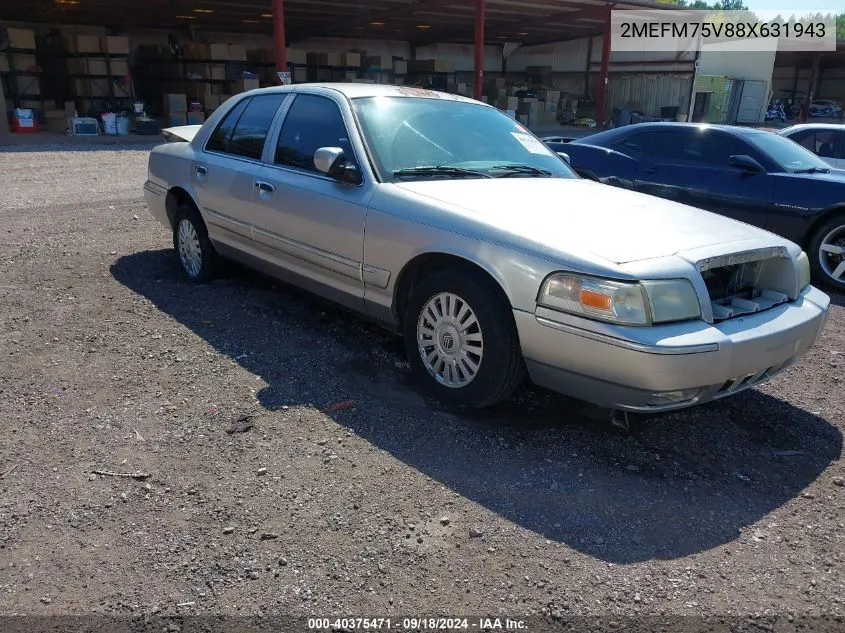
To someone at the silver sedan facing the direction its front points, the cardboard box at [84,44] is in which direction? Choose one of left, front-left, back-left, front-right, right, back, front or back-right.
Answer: back

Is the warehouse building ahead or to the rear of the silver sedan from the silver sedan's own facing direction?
to the rear

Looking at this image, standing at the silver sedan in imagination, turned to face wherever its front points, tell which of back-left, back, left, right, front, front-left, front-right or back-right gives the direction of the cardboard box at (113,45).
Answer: back

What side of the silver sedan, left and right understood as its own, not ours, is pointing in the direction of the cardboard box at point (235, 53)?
back

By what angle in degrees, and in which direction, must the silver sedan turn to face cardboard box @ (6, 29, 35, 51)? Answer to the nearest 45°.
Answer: approximately 180°

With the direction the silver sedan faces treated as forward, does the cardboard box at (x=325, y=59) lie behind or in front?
behind

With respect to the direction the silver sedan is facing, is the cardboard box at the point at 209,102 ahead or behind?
behind

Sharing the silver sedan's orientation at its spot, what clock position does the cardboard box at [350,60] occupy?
The cardboard box is roughly at 7 o'clock from the silver sedan.

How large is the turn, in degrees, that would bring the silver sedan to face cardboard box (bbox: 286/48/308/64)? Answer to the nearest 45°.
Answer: approximately 135° to its left

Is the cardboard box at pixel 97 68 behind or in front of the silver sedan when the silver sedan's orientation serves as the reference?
behind

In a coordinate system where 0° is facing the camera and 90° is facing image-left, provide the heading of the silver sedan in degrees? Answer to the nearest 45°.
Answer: approximately 315°

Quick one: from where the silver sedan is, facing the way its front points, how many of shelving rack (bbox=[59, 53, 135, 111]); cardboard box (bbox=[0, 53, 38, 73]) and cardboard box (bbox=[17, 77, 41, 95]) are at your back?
3

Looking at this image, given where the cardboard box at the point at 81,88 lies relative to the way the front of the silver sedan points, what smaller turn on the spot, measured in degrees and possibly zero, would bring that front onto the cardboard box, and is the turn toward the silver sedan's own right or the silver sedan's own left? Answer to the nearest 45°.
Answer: approximately 180°

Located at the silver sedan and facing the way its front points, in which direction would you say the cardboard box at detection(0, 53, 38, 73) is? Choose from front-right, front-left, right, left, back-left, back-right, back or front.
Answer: back

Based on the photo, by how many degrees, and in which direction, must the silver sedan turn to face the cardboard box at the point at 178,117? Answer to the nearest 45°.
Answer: approximately 180°
